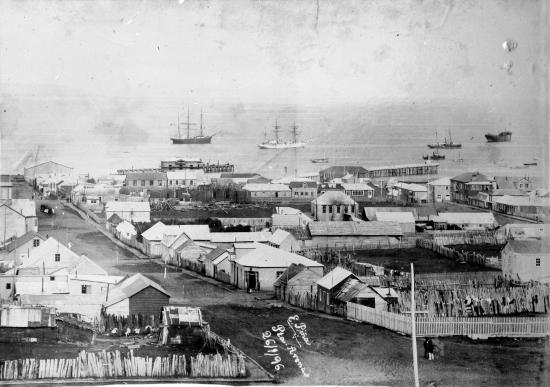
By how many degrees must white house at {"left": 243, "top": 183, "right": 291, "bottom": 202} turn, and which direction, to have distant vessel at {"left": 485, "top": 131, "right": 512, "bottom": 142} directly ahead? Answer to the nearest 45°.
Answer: approximately 90° to its left

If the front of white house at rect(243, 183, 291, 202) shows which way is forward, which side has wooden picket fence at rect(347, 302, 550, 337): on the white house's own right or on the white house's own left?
on the white house's own left

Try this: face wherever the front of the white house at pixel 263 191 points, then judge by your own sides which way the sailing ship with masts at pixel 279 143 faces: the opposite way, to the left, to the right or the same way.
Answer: to the right

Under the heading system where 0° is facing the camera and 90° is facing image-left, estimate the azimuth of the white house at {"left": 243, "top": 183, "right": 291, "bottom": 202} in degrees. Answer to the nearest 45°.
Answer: approximately 0°

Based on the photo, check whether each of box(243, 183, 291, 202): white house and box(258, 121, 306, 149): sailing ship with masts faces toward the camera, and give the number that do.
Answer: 1

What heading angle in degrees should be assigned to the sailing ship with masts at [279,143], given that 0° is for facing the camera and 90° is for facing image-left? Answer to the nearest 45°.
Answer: approximately 90°

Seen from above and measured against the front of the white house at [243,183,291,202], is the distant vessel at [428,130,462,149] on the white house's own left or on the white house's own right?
on the white house's own left

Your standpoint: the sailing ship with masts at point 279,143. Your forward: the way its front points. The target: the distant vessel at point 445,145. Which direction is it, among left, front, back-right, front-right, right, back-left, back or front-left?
back

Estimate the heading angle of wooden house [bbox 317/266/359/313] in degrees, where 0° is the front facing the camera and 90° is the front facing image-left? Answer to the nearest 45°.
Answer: approximately 45°
